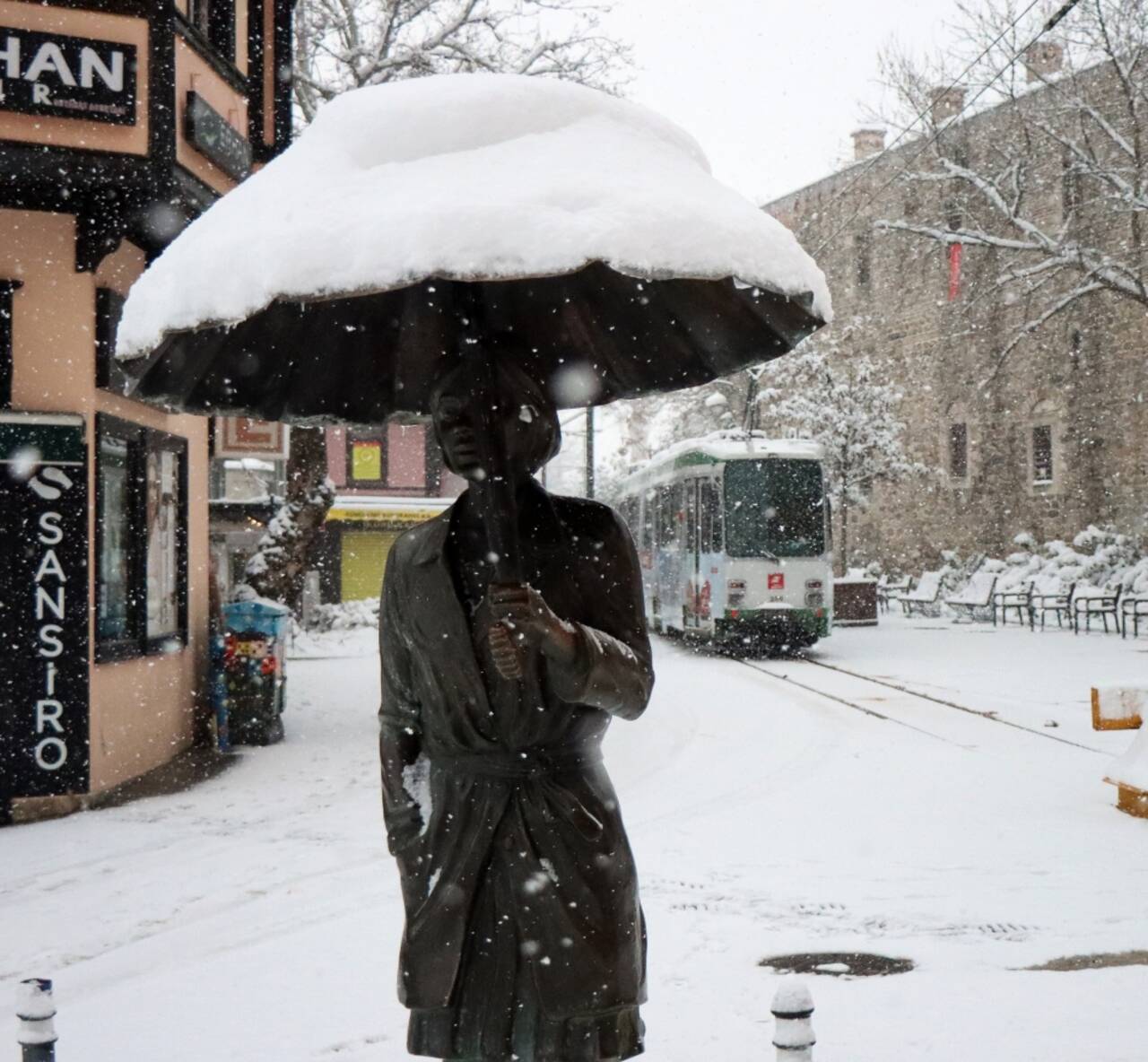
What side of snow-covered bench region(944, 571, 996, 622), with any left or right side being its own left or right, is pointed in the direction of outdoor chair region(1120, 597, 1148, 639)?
left

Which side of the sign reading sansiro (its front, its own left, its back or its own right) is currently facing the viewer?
front

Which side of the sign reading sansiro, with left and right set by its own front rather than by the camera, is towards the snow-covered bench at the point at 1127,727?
left

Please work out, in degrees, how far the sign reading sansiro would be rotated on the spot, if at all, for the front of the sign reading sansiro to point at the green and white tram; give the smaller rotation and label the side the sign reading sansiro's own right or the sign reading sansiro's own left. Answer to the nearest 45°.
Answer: approximately 135° to the sign reading sansiro's own left

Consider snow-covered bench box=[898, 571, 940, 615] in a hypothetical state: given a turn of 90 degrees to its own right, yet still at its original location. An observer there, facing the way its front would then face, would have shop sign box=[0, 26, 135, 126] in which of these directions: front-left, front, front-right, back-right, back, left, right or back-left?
back-left

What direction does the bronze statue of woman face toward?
toward the camera

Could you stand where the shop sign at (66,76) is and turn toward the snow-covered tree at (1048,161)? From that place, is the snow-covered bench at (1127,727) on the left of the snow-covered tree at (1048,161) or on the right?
right

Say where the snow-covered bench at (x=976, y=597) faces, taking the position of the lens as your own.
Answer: facing the viewer and to the left of the viewer

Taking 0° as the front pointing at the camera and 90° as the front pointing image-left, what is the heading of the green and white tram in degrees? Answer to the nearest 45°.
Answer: approximately 315°

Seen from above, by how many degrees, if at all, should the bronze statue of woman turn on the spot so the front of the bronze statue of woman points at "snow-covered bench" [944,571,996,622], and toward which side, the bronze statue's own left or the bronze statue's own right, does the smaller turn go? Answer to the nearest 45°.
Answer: approximately 180°

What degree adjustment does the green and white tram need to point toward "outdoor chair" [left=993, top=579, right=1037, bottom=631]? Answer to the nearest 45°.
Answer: approximately 90° to its left
